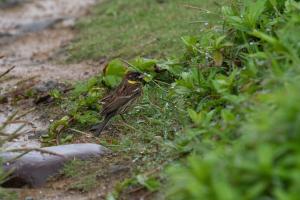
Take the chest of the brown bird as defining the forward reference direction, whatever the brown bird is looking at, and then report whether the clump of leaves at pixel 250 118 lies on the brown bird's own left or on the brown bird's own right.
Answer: on the brown bird's own right

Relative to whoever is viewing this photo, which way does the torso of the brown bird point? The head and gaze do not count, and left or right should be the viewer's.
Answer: facing away from the viewer and to the right of the viewer

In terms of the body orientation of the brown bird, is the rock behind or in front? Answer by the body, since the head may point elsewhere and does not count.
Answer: behind
